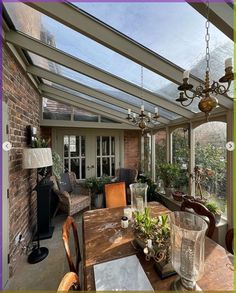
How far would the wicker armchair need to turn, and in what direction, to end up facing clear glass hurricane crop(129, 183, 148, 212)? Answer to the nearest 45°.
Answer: approximately 45° to its right

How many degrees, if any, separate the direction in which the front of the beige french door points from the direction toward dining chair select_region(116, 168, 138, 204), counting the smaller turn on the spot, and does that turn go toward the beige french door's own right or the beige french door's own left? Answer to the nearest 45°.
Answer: approximately 90° to the beige french door's own left

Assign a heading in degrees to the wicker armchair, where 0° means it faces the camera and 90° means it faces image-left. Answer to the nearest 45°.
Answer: approximately 315°

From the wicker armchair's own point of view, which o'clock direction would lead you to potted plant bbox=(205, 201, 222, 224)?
The potted plant is roughly at 12 o'clock from the wicker armchair.

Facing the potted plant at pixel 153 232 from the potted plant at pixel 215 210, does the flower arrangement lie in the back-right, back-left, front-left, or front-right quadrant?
back-right
